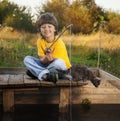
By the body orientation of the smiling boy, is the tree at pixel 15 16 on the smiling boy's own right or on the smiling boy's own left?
on the smiling boy's own right

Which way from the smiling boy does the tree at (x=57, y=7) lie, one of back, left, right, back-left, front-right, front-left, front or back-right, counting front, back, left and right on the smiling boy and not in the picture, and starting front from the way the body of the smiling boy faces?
back-right

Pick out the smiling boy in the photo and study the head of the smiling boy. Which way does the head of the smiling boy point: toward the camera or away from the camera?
toward the camera

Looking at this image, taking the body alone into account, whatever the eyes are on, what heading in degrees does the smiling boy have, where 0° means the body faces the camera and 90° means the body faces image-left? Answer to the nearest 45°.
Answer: approximately 45°

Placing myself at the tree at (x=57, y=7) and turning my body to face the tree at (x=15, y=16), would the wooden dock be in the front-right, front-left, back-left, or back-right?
front-left
